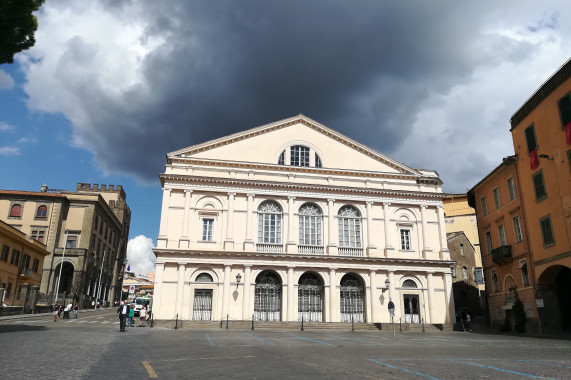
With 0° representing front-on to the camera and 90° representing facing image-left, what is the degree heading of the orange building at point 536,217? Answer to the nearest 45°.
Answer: approximately 45°

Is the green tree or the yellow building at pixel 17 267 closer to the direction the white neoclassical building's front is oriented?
the green tree

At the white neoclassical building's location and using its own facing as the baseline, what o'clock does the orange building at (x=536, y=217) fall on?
The orange building is roughly at 10 o'clock from the white neoclassical building.

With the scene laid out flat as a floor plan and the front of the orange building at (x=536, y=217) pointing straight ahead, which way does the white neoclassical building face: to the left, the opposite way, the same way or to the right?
to the left

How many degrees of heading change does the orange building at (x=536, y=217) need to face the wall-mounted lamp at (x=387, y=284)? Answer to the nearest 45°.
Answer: approximately 45° to its right

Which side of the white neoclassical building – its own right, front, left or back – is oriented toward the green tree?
front

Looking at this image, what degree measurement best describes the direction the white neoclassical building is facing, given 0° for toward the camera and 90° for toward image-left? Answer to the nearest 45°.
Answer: approximately 0°

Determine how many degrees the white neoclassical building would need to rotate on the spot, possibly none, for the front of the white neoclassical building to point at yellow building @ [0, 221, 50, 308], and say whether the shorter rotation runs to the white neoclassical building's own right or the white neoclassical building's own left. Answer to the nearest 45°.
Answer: approximately 90° to the white neoclassical building's own right
